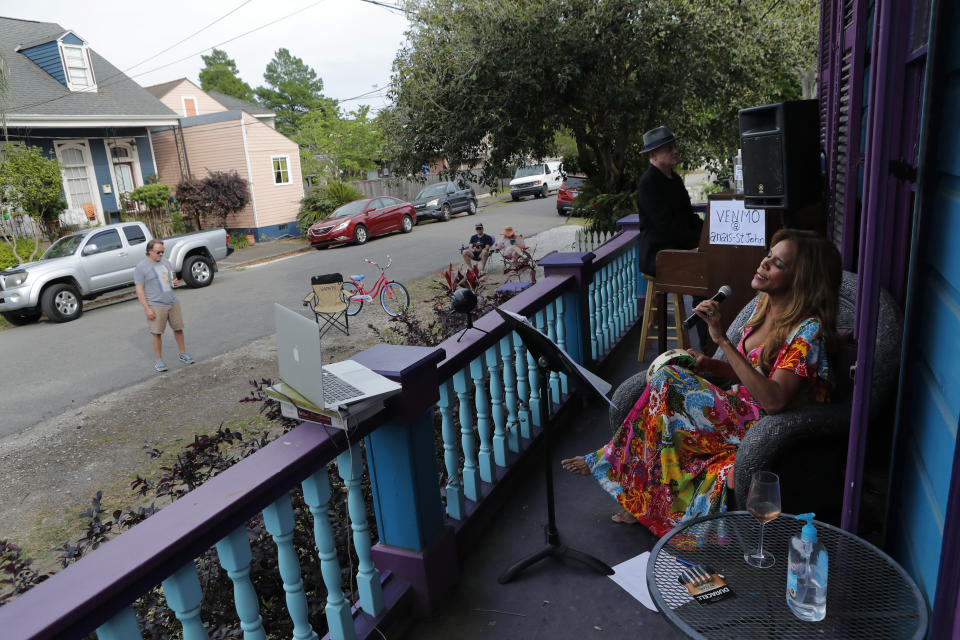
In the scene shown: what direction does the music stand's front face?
to the viewer's right

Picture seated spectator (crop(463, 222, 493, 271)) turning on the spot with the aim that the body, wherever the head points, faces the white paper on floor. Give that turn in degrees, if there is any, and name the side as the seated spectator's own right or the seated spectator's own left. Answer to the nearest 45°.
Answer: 0° — they already face it

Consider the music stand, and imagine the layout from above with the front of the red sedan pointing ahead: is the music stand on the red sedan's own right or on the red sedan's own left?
on the red sedan's own left

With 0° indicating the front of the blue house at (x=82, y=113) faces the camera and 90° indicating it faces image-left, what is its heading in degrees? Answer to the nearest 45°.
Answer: approximately 315°

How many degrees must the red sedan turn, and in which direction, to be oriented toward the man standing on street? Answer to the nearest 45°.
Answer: approximately 45° to its left

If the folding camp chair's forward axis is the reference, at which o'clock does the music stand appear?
The music stand is roughly at 12 o'clock from the folding camp chair.

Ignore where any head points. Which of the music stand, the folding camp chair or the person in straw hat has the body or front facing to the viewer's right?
the music stand

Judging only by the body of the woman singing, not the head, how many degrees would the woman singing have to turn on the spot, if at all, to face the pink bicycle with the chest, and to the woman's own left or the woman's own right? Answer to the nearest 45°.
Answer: approximately 45° to the woman's own right

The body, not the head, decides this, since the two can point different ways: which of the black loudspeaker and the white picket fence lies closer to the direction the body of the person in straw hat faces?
the black loudspeaker

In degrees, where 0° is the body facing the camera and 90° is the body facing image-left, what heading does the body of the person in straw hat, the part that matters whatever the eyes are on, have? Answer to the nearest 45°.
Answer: approximately 0°

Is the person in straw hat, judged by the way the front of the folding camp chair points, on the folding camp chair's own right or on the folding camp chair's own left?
on the folding camp chair's own left
